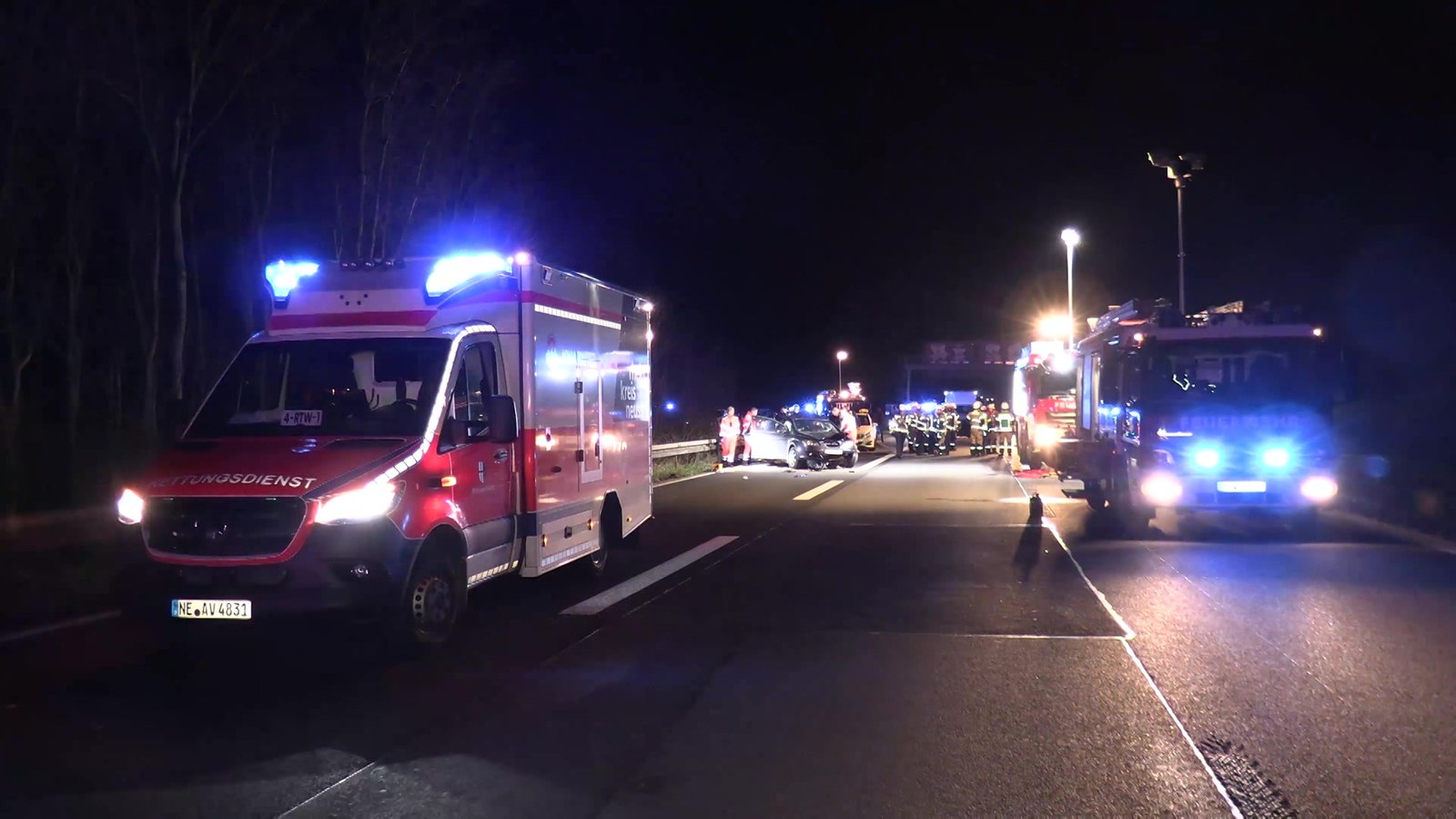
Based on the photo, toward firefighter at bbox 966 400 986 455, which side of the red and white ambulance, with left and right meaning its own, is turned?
back

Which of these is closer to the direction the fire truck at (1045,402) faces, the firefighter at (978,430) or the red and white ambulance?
the red and white ambulance

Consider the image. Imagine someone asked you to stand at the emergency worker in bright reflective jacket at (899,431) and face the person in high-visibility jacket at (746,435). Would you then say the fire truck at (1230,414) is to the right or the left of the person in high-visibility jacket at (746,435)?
left

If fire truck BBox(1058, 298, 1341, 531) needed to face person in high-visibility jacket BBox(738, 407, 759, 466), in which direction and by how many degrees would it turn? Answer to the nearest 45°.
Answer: approximately 135° to its right

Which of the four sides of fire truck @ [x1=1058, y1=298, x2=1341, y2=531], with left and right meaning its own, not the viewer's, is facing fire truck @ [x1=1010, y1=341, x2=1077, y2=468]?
back

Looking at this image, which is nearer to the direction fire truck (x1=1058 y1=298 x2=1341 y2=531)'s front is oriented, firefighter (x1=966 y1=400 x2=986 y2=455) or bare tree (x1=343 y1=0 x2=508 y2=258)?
the bare tree

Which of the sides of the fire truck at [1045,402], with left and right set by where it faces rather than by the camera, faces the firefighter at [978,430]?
back

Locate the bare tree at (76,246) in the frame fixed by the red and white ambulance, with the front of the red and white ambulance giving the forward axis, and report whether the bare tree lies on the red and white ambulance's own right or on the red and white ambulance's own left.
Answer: on the red and white ambulance's own right

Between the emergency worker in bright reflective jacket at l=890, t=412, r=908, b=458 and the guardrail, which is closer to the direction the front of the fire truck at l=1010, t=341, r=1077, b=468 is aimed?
the guardrail

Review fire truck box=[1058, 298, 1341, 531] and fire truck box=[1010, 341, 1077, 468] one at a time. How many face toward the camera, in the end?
2

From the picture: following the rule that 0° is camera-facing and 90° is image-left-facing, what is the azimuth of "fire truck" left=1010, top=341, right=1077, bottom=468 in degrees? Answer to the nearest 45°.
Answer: approximately 0°

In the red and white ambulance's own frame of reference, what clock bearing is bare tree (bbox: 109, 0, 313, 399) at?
The bare tree is roughly at 4 o'clock from the red and white ambulance.
